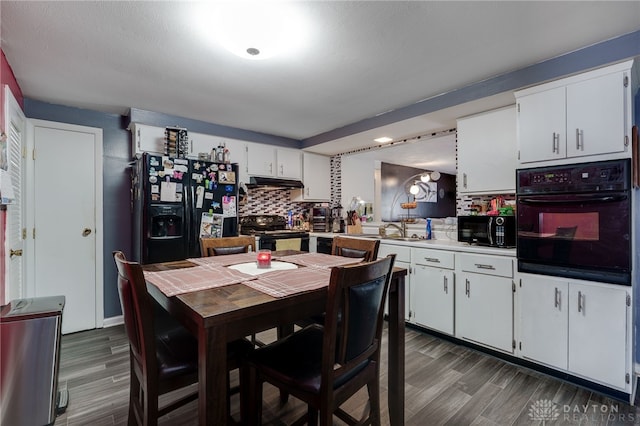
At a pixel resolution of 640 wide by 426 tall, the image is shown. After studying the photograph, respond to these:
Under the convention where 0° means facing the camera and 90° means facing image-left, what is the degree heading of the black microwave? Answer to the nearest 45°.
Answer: approximately 45°

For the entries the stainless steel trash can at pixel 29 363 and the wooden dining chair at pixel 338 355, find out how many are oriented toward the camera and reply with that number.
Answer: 0

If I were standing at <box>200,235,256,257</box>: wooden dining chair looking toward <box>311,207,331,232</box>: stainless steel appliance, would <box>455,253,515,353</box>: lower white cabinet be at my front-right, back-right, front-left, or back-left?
front-right

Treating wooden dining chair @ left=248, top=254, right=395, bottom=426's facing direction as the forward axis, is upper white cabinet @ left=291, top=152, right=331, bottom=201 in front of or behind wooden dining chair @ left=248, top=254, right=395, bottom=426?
in front

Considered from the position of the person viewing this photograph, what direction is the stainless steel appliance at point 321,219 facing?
facing the viewer

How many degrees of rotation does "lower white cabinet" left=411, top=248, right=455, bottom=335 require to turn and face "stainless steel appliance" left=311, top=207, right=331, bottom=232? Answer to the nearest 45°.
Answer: approximately 90° to its right

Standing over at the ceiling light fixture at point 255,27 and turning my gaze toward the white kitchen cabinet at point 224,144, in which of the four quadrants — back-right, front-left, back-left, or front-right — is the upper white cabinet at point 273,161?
front-right

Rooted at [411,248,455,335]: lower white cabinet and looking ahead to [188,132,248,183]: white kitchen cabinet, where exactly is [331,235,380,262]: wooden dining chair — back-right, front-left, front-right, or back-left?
front-left

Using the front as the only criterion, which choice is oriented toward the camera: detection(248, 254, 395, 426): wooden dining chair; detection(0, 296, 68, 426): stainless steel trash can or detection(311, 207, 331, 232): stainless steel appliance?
detection(311, 207, 331, 232): stainless steel appliance

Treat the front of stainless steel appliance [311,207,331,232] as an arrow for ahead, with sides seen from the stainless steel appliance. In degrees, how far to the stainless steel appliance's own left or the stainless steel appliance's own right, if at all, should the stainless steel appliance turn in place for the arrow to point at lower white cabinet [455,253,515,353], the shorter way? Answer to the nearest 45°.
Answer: approximately 45° to the stainless steel appliance's own left

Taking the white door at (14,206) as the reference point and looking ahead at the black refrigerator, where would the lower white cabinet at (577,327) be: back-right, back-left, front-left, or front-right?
front-right

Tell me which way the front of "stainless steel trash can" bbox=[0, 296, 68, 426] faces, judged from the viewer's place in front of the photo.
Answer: facing to the right of the viewer

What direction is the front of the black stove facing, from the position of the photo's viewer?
facing the viewer and to the right of the viewer

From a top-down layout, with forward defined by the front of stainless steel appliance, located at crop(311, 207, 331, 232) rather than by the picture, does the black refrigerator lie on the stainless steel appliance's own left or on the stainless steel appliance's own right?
on the stainless steel appliance's own right
